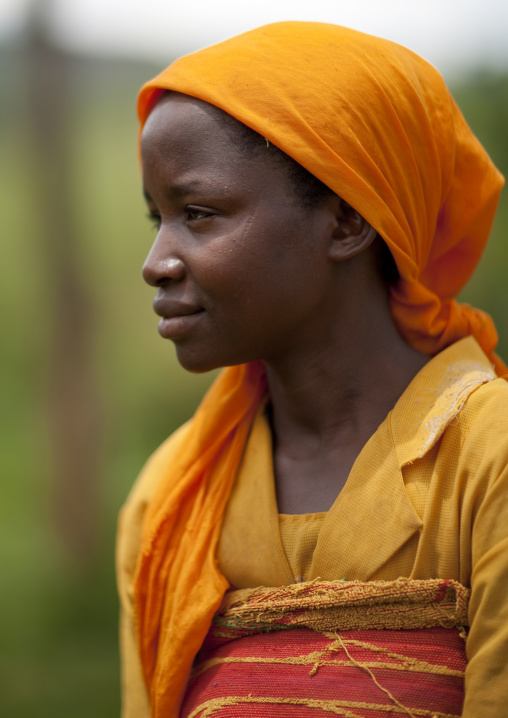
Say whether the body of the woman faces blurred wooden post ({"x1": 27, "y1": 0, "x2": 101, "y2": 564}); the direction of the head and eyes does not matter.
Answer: no

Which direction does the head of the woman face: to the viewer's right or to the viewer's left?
to the viewer's left
